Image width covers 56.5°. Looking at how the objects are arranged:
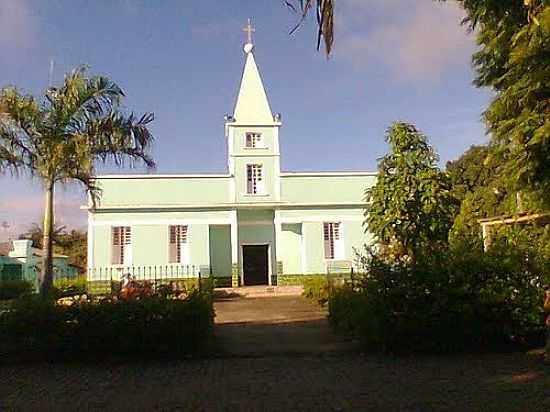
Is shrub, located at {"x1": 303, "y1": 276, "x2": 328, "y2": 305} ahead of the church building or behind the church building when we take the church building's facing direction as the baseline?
ahead

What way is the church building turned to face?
toward the camera

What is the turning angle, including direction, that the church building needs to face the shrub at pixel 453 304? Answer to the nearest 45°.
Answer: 0° — it already faces it

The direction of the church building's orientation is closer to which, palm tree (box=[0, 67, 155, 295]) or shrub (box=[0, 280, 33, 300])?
the palm tree

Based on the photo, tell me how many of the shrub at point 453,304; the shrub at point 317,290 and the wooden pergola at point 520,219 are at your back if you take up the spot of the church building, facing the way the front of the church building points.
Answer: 0

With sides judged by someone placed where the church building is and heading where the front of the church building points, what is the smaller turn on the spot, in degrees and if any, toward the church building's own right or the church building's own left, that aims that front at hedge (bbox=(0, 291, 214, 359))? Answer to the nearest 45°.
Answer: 0° — it already faces it

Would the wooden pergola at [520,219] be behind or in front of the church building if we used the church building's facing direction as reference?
in front

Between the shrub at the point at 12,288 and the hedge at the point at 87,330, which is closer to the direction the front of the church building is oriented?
the hedge

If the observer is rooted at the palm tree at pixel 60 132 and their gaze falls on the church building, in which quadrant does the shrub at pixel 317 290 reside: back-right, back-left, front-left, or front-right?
front-right

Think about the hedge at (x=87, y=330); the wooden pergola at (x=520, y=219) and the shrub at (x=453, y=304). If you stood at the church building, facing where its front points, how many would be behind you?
0
